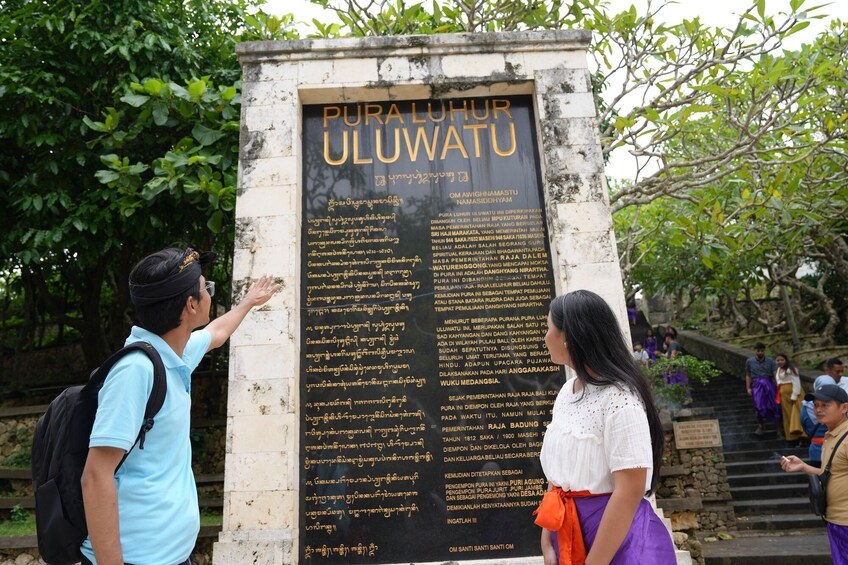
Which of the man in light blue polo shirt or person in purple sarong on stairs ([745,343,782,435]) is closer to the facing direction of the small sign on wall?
the man in light blue polo shirt

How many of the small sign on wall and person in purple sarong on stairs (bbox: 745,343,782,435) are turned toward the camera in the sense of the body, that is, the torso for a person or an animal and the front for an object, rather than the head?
2

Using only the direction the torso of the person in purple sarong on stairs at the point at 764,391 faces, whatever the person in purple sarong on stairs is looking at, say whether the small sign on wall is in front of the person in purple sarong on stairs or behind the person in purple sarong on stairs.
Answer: in front

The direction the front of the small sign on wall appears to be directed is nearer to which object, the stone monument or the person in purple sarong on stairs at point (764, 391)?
the stone monument

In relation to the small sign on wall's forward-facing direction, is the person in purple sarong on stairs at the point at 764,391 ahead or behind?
behind

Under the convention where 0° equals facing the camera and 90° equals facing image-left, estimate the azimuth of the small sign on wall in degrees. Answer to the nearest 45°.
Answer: approximately 0°

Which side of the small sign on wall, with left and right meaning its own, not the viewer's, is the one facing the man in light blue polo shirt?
front

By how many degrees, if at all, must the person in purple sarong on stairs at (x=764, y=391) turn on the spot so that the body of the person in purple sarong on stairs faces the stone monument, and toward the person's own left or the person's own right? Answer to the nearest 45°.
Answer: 0° — they already face it

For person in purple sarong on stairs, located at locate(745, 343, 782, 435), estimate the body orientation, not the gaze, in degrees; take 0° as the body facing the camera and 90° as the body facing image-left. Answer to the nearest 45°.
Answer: approximately 0°
